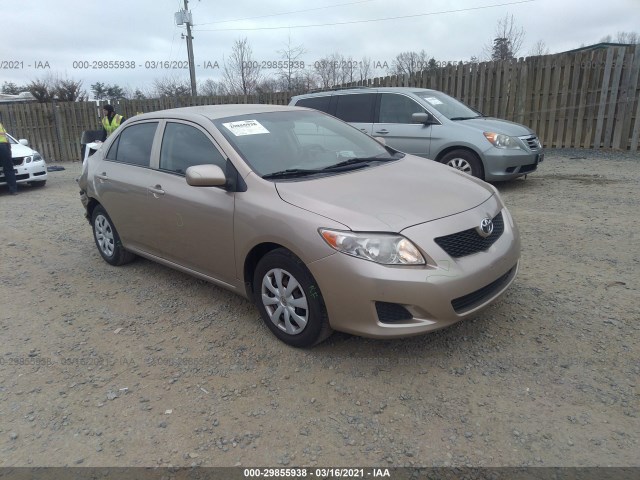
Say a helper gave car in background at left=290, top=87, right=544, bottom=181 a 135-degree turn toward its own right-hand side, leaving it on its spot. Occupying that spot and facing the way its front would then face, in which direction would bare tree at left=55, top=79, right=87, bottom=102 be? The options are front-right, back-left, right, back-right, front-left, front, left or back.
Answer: front-right

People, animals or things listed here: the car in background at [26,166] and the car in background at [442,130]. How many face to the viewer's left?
0

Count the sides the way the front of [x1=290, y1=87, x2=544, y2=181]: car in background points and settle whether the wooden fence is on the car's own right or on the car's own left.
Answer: on the car's own left

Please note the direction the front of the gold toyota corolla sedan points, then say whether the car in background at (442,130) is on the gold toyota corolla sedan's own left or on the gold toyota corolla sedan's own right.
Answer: on the gold toyota corolla sedan's own left

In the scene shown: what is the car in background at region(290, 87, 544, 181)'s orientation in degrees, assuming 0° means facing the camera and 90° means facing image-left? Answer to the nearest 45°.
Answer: approximately 315°

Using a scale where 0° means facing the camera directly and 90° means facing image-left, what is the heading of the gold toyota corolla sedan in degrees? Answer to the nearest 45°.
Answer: approximately 315°

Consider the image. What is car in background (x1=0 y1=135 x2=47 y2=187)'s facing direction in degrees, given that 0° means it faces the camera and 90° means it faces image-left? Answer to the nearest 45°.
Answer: approximately 315°

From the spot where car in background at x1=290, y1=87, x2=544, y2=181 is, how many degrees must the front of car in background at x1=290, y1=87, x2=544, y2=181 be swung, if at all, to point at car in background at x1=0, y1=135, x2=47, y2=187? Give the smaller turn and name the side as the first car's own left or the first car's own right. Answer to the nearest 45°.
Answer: approximately 135° to the first car's own right
